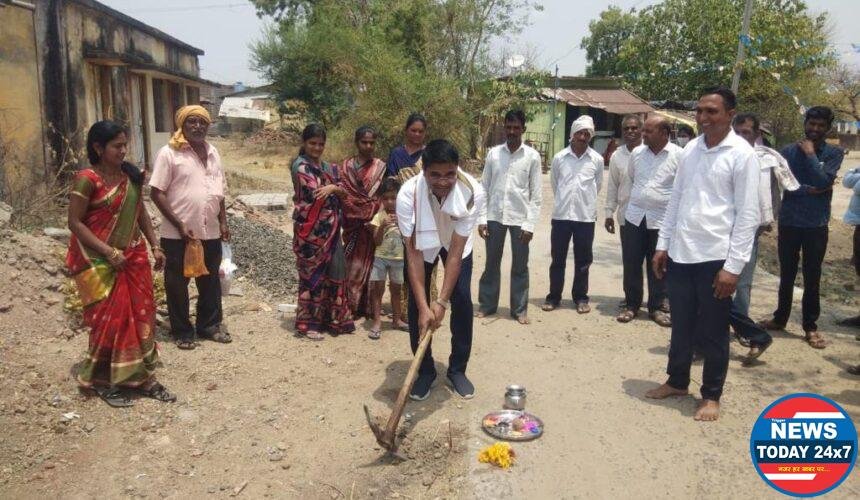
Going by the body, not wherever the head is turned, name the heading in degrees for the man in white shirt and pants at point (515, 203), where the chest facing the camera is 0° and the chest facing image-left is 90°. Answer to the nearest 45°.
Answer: approximately 0°

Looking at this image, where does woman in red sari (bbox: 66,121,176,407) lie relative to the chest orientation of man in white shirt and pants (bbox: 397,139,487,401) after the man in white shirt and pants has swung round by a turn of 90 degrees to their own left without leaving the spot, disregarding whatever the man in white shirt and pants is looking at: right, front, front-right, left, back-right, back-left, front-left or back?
back

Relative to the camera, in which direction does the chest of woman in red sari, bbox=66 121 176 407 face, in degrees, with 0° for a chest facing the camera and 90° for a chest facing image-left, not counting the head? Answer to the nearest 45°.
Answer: approximately 315°

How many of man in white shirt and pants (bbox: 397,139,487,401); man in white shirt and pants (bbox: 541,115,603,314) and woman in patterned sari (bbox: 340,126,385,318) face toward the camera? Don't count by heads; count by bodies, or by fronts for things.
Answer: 3

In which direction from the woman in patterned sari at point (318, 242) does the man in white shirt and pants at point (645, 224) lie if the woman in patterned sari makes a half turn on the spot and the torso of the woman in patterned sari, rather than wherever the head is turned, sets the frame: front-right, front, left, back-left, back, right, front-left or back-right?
back-right

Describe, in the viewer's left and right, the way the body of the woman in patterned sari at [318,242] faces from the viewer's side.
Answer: facing the viewer and to the right of the viewer

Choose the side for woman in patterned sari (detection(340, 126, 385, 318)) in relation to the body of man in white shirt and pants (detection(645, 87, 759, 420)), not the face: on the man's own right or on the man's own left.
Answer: on the man's own right

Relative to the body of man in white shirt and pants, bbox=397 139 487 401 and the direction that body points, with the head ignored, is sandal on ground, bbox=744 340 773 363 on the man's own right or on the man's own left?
on the man's own left

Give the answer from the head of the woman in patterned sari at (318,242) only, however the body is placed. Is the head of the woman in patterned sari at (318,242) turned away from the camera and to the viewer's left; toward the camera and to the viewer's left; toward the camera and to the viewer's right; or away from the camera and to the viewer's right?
toward the camera and to the viewer's right

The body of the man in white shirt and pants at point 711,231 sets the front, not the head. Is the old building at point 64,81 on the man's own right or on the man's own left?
on the man's own right

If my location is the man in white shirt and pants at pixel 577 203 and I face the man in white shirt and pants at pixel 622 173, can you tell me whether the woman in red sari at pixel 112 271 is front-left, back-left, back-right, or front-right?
back-right

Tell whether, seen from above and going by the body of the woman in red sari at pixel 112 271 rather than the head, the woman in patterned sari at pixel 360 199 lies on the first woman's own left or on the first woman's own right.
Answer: on the first woman's own left

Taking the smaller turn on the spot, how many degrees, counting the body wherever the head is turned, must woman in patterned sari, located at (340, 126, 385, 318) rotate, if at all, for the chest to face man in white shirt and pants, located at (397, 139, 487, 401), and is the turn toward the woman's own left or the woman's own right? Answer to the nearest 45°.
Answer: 0° — they already face them
